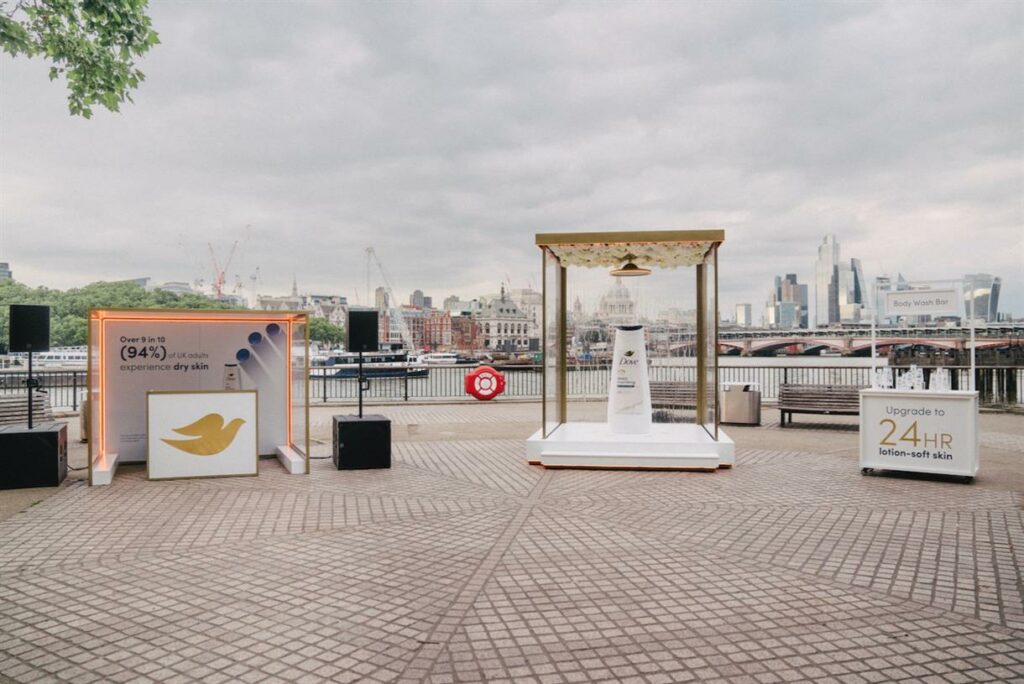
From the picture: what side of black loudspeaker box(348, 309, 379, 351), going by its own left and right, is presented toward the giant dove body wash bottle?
left

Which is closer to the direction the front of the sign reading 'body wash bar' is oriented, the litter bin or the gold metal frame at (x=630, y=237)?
the gold metal frame

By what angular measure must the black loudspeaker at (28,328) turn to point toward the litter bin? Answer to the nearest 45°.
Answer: approximately 90° to its left

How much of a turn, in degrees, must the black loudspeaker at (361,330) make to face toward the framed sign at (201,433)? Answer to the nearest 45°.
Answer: approximately 90° to its right

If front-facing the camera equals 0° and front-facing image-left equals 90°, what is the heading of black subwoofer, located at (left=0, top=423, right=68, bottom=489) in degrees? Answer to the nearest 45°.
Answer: approximately 0°

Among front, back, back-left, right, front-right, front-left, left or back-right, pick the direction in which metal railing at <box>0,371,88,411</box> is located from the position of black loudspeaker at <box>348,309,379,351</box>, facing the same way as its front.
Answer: back-right

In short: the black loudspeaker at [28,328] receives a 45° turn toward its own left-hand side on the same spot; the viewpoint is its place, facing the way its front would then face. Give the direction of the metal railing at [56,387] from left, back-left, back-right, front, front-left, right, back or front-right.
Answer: back-left

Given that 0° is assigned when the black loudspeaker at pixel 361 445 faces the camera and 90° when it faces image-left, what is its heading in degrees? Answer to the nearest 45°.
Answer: approximately 0°

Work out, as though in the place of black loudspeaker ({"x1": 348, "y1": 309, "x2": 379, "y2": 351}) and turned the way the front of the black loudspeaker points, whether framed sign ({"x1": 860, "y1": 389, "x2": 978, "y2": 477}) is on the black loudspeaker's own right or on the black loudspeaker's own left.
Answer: on the black loudspeaker's own left
